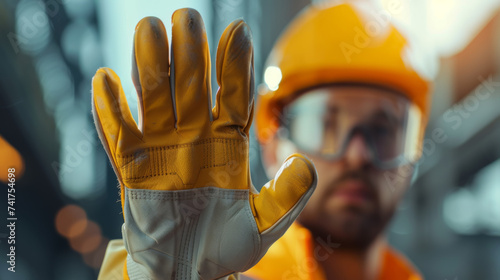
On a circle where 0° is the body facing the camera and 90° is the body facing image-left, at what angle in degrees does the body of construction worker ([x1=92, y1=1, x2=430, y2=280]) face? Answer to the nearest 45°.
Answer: approximately 0°
